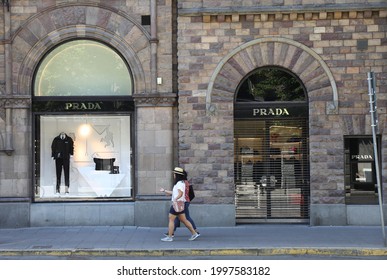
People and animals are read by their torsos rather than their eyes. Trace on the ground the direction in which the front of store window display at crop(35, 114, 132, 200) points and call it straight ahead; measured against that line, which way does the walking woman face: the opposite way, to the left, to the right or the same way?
to the right

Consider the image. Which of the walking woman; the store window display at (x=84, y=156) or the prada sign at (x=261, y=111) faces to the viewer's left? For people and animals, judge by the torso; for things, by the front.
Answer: the walking woman

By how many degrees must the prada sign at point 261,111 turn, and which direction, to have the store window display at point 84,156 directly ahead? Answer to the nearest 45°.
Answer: approximately 90° to its right

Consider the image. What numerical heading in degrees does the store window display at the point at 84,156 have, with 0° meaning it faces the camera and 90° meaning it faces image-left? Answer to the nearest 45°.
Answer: approximately 0°

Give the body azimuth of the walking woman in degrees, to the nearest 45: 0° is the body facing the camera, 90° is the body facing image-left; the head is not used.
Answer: approximately 90°

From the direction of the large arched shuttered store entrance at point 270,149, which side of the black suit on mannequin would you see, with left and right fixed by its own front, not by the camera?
left

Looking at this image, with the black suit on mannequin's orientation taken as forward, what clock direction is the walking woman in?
The walking woman is roughly at 11 o'clock from the black suit on mannequin.
